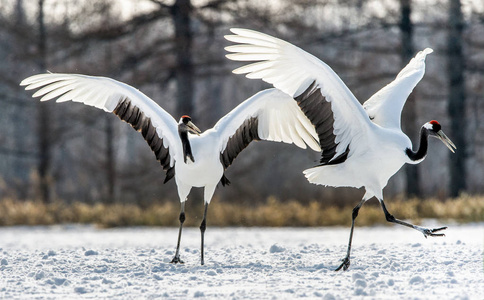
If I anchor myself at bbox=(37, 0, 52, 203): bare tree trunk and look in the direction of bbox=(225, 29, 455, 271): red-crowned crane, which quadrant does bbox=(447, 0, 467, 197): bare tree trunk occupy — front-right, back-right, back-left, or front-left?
front-left

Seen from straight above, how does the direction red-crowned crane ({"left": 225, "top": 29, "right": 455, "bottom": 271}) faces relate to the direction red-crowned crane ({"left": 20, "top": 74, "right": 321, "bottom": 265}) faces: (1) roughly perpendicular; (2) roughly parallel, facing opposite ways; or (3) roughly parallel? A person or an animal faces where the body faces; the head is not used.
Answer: roughly perpendicular

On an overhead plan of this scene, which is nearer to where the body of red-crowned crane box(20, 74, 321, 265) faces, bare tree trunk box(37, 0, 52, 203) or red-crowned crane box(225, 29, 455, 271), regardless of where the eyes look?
the red-crowned crane

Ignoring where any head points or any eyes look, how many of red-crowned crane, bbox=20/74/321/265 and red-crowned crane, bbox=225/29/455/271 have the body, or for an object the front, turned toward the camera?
1

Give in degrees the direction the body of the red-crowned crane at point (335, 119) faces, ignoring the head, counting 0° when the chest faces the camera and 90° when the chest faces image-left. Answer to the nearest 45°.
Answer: approximately 270°

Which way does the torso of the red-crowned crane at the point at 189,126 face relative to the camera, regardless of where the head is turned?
toward the camera

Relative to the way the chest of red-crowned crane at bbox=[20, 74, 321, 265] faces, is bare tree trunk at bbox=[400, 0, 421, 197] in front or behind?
behind

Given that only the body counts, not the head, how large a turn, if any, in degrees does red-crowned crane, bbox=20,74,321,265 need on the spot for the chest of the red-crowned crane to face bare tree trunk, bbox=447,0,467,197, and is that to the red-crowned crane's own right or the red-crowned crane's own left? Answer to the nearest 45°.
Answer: approximately 135° to the red-crowned crane's own left

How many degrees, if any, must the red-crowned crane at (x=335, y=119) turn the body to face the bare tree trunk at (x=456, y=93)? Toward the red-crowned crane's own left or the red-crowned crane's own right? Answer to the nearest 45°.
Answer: approximately 90° to the red-crowned crane's own left

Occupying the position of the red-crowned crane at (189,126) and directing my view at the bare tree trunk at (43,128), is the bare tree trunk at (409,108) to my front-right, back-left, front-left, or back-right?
front-right

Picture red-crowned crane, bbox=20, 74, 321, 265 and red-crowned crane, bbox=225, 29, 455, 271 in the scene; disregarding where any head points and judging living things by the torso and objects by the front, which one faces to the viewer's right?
red-crowned crane, bbox=225, 29, 455, 271

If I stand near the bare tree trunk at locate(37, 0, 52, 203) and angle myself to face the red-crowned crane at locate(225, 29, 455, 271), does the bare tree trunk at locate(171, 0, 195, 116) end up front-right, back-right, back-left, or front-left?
front-left

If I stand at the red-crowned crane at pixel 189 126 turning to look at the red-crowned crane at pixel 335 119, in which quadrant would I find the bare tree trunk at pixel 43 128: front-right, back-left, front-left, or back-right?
back-left

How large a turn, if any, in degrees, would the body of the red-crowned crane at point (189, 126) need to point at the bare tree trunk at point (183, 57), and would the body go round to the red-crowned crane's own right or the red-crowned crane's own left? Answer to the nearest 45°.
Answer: approximately 180°

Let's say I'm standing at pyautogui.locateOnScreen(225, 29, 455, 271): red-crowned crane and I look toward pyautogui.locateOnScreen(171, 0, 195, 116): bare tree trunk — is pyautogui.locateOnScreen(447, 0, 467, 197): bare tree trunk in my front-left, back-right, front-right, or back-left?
front-right
